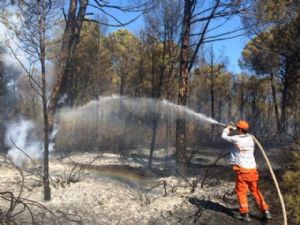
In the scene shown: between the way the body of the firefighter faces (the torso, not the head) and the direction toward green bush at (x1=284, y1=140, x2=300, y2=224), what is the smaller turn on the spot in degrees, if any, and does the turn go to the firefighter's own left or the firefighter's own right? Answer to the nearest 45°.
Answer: approximately 135° to the firefighter's own right

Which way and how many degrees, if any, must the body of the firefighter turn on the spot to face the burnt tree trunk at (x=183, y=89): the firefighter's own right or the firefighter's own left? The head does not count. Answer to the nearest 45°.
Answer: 0° — they already face it

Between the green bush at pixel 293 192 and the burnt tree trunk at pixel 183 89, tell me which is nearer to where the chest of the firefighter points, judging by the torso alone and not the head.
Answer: the burnt tree trunk

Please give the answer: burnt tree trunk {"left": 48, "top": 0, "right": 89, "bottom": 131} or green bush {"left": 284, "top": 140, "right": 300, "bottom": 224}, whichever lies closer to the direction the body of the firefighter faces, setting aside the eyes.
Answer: the burnt tree trunk

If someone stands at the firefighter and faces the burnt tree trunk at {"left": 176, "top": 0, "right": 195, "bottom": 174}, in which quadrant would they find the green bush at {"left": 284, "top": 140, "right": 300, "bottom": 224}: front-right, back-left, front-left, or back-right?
back-right

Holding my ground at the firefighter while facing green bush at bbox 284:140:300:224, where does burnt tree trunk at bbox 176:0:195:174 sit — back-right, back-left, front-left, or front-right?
back-left

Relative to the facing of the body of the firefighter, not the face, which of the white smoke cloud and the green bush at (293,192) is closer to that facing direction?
the white smoke cloud

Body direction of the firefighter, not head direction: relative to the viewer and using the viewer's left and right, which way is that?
facing away from the viewer and to the left of the viewer
